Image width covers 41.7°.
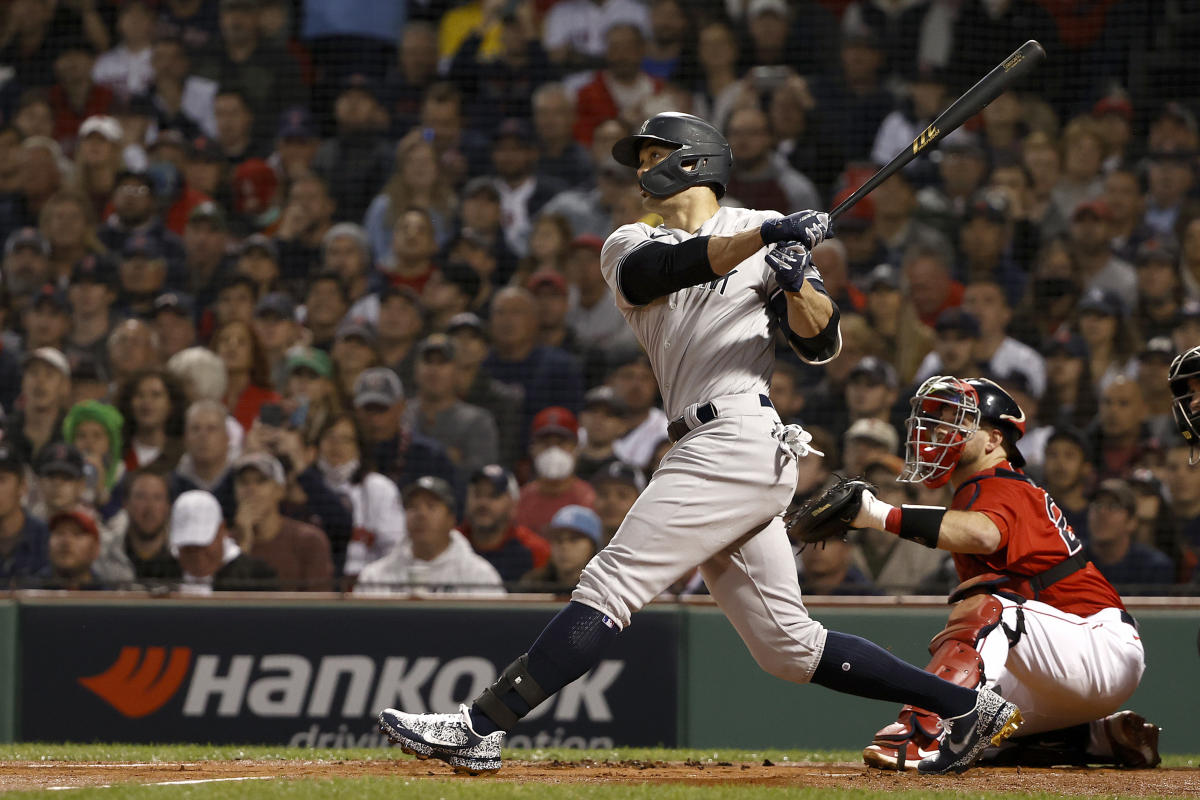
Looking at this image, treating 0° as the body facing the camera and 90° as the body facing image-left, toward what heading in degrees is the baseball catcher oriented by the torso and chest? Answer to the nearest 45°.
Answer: approximately 90°

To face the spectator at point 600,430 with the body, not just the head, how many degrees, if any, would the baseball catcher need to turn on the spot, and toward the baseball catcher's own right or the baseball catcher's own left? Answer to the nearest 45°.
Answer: approximately 45° to the baseball catcher's own right

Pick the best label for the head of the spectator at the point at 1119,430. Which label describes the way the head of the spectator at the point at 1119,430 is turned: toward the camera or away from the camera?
toward the camera

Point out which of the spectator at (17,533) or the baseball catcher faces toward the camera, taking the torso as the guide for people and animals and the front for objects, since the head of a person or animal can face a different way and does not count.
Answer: the spectator

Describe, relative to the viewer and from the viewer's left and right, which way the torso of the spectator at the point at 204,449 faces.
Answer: facing the viewer

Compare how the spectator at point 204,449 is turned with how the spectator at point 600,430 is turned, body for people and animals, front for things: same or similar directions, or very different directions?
same or similar directions

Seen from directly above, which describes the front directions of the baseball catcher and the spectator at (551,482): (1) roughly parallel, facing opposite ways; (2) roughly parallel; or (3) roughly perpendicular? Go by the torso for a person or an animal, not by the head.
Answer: roughly perpendicular

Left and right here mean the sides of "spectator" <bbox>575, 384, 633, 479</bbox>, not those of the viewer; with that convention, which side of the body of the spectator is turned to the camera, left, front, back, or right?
front

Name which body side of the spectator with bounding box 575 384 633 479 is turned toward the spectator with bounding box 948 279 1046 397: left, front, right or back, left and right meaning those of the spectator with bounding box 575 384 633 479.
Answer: left

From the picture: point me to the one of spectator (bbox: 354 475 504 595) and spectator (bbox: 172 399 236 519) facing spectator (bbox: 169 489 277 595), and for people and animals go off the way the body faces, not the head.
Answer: spectator (bbox: 172 399 236 519)

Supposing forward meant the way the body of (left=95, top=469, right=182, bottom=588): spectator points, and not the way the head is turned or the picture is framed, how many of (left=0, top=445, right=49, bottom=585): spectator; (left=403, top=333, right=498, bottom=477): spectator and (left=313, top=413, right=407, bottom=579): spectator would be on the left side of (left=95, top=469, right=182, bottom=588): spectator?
2

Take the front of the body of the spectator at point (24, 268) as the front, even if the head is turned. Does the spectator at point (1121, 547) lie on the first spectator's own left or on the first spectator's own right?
on the first spectator's own left

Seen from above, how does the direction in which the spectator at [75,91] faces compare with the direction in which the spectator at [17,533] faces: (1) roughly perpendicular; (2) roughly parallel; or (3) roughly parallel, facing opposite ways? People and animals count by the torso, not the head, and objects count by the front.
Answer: roughly parallel

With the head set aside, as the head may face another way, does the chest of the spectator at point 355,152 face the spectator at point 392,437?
yes

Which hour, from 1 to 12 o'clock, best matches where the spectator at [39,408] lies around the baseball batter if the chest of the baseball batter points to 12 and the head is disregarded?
The spectator is roughly at 3 o'clock from the baseball batter.

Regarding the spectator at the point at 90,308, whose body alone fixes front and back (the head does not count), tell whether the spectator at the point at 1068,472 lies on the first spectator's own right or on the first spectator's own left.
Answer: on the first spectator's own left

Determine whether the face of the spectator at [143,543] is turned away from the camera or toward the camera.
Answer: toward the camera
